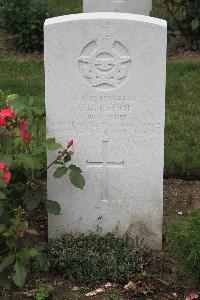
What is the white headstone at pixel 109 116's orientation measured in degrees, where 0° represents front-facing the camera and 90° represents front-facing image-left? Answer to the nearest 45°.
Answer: approximately 0°

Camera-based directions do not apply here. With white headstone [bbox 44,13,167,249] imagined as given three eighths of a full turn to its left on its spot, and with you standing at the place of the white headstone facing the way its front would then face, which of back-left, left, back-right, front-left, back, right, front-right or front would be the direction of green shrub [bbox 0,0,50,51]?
front-left

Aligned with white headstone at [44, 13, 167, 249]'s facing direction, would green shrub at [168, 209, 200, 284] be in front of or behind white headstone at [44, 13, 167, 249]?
in front

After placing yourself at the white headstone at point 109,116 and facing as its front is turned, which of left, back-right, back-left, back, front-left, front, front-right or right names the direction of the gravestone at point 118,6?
back

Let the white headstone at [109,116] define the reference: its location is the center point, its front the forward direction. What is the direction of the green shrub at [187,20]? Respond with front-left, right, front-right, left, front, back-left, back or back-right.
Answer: back
